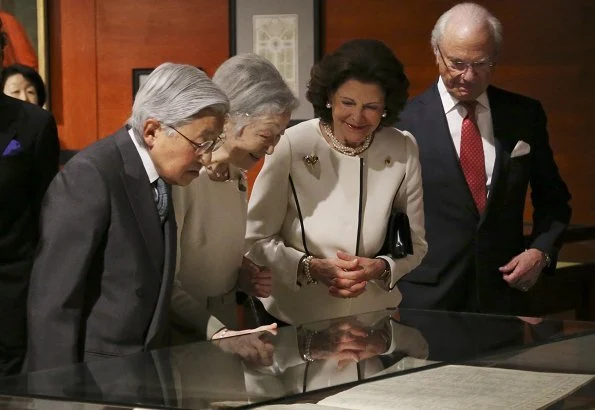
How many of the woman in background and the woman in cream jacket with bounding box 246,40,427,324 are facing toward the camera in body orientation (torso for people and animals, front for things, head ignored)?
2

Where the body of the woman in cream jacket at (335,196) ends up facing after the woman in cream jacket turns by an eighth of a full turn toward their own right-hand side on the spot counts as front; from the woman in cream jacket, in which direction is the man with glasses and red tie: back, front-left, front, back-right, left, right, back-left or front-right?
back

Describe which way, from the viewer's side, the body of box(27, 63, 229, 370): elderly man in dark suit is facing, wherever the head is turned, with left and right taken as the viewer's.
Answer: facing the viewer and to the right of the viewer

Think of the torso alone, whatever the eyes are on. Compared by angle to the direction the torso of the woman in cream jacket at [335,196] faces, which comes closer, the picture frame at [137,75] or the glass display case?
the glass display case

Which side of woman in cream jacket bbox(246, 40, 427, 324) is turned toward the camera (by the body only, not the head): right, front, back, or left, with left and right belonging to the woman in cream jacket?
front

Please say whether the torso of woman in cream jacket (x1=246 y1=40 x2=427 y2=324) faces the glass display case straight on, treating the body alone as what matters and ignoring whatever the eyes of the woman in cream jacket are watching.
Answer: yes

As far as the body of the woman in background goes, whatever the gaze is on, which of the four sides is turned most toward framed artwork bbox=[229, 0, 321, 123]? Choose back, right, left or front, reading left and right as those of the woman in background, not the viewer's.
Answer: left

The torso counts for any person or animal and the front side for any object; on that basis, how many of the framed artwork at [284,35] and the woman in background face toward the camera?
2

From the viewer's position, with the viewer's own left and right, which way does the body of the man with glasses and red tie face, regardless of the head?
facing the viewer

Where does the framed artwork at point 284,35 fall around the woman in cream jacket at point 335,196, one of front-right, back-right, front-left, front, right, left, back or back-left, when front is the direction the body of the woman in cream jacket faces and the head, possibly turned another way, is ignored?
back

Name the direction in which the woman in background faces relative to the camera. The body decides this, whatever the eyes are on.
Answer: toward the camera
